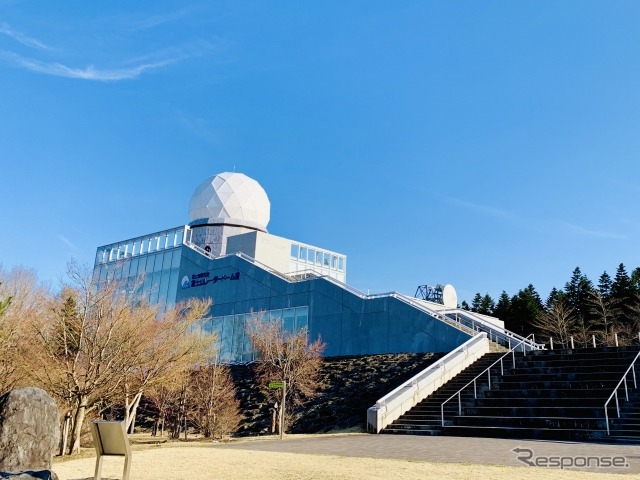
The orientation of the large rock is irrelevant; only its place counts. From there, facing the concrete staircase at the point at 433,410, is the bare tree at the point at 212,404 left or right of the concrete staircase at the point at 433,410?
left

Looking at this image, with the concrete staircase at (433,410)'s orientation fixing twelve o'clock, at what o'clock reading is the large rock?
The large rock is roughly at 1 o'clock from the concrete staircase.

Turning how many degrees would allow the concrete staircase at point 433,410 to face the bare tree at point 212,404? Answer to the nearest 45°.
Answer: approximately 90° to its right

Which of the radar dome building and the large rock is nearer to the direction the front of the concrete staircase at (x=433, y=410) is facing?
the large rock

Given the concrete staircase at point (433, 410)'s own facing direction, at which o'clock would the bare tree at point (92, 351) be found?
The bare tree is roughly at 2 o'clock from the concrete staircase.

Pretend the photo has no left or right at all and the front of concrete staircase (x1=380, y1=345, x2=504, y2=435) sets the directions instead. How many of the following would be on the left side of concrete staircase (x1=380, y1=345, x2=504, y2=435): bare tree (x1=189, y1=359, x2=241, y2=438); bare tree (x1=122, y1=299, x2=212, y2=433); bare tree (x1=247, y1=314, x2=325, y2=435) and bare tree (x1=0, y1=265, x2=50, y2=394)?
0

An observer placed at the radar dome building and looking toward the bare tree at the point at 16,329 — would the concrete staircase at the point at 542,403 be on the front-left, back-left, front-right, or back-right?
front-left

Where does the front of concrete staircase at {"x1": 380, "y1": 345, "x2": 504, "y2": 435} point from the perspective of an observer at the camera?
facing the viewer

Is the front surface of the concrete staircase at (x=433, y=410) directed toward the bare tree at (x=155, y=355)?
no

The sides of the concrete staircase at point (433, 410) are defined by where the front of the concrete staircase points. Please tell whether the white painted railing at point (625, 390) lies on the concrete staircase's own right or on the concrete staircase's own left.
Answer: on the concrete staircase's own left

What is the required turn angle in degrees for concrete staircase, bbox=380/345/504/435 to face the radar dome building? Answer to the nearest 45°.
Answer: approximately 135° to its right

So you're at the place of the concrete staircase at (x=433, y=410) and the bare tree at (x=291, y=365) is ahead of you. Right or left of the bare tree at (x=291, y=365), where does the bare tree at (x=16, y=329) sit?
left
